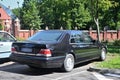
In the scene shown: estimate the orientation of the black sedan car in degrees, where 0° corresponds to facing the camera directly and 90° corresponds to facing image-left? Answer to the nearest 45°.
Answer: approximately 225°

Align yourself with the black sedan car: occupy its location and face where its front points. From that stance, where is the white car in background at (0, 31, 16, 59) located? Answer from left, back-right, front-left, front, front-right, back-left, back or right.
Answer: left
